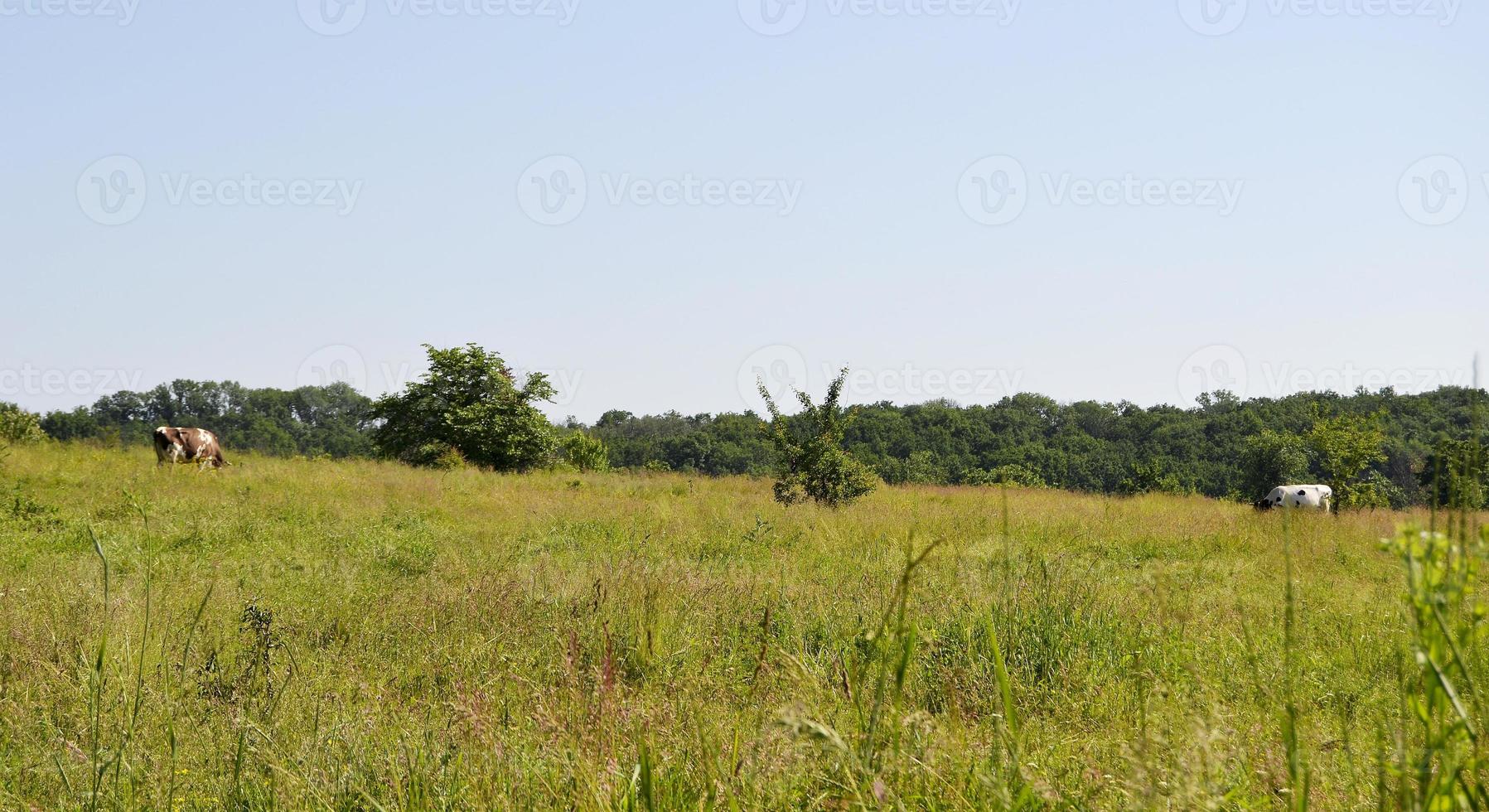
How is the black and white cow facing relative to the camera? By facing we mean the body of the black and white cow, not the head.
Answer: to the viewer's left

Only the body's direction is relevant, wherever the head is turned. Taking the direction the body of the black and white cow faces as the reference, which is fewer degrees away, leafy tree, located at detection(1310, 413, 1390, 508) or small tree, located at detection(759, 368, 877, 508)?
the small tree

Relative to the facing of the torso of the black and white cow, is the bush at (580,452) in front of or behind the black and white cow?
in front

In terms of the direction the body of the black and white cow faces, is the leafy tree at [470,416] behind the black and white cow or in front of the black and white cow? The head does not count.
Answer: in front
